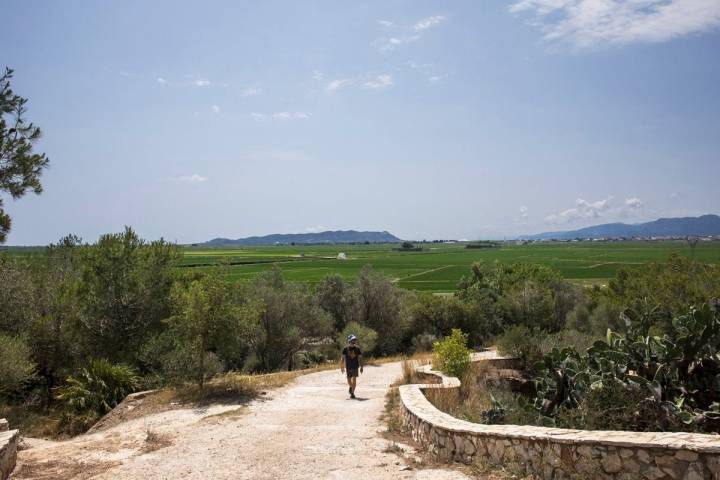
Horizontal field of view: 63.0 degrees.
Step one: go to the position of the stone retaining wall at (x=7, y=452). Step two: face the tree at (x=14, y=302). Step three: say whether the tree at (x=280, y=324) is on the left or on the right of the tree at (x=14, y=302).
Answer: right

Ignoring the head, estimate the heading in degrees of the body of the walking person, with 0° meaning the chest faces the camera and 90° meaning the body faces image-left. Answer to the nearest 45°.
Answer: approximately 0°

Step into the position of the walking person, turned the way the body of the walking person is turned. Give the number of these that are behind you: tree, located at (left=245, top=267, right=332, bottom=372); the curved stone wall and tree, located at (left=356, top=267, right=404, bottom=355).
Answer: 2

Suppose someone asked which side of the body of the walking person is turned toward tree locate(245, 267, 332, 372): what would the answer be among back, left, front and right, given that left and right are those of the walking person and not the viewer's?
back

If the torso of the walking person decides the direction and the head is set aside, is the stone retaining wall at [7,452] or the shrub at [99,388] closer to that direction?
the stone retaining wall

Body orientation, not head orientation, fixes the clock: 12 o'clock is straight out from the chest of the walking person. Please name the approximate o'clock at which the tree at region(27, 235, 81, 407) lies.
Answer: The tree is roughly at 4 o'clock from the walking person.

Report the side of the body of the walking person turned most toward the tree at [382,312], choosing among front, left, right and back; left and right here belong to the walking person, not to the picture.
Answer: back

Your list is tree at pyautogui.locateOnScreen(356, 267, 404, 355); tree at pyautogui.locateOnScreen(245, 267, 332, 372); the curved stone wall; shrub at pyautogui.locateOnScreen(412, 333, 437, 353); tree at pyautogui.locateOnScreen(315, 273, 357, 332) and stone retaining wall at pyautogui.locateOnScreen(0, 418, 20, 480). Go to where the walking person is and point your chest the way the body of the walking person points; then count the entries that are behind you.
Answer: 4

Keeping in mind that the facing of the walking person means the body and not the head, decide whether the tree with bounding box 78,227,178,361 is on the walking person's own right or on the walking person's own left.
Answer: on the walking person's own right

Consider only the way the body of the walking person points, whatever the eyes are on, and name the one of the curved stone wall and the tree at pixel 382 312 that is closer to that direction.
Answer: the curved stone wall

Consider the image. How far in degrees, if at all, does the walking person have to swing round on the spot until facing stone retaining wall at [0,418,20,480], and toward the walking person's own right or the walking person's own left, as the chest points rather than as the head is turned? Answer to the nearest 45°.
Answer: approximately 45° to the walking person's own right

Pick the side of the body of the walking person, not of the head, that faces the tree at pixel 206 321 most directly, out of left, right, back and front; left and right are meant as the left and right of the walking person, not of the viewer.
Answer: right

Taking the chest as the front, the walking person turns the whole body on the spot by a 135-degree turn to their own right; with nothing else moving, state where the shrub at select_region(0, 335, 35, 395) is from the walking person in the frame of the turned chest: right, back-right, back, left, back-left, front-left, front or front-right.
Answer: front-left

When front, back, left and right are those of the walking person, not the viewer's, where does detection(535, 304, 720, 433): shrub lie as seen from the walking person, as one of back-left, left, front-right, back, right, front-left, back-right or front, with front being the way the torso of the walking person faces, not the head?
front-left

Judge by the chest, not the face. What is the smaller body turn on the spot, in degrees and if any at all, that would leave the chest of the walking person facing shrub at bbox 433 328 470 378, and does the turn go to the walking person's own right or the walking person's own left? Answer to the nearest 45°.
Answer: approximately 90° to the walking person's own left

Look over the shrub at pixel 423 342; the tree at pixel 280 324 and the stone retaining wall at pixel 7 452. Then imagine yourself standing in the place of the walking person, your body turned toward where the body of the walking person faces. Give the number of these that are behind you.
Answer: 2
